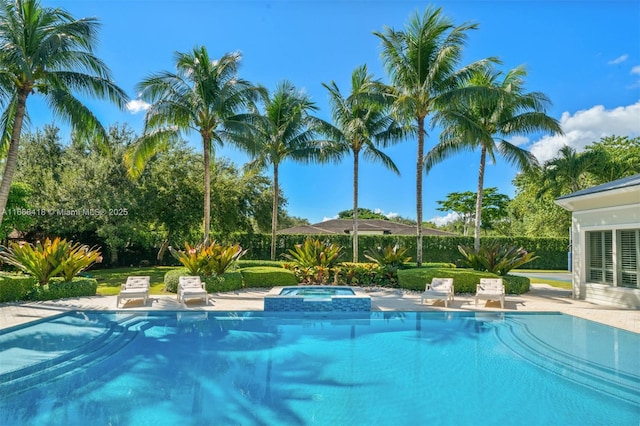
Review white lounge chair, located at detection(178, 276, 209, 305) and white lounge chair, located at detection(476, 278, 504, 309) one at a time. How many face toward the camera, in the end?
2

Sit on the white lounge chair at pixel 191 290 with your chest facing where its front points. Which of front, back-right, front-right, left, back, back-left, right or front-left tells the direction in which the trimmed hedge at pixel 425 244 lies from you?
back-left

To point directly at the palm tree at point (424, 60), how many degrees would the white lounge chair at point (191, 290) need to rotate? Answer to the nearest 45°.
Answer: approximately 90° to its left

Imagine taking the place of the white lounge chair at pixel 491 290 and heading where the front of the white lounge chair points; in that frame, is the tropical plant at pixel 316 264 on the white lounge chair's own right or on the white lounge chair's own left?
on the white lounge chair's own right

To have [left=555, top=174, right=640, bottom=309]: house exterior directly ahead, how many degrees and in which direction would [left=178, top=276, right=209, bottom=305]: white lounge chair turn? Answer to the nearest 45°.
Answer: approximately 90° to its left

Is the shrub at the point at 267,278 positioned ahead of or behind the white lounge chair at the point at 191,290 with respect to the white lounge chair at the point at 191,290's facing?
behind

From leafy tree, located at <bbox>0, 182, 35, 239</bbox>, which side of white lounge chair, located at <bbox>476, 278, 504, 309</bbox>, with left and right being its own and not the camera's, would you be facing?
right

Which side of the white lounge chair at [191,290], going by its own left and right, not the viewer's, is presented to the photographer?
front

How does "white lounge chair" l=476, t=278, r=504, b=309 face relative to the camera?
toward the camera

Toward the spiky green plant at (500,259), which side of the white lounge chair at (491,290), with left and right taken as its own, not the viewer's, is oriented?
back

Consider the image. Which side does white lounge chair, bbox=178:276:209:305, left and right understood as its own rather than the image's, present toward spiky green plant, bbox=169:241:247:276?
back

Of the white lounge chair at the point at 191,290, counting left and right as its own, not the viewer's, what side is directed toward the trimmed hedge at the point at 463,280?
left

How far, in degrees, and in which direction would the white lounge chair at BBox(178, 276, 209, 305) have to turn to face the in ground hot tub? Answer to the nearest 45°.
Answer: approximately 45° to its left
